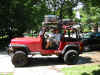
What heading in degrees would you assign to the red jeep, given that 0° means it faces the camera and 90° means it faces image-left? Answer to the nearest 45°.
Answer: approximately 90°
